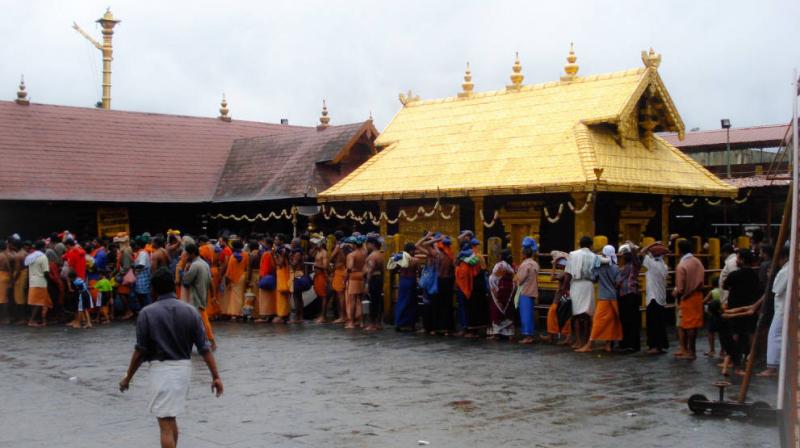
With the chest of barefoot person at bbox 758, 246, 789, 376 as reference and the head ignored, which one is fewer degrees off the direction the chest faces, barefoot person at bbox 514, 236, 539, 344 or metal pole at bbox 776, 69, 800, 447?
the barefoot person

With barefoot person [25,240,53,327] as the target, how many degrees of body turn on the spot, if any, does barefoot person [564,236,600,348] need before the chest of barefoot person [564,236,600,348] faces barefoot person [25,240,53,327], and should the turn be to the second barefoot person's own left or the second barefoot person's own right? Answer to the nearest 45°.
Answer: approximately 90° to the second barefoot person's own left

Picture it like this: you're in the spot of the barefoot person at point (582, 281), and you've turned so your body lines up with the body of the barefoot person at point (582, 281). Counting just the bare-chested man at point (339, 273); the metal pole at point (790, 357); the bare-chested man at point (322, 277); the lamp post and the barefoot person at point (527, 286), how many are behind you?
1

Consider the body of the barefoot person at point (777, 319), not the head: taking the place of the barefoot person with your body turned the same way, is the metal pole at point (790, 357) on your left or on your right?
on your left

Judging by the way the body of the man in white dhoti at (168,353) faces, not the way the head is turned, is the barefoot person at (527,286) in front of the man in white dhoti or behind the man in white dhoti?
in front

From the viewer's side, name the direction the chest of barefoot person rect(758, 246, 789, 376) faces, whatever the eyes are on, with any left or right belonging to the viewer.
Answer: facing to the left of the viewer

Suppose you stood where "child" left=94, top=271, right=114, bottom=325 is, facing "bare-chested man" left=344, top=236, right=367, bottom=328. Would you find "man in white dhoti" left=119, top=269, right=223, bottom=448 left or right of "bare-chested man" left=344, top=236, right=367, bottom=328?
right

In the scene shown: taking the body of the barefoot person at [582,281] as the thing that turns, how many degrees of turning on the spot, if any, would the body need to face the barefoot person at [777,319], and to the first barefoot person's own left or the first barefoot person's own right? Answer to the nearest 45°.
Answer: approximately 135° to the first barefoot person's own right

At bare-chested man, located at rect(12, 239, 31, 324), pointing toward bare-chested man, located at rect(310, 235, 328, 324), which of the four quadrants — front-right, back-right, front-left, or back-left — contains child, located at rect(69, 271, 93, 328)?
front-right

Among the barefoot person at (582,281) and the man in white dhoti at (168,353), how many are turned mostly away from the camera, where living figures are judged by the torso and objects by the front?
2

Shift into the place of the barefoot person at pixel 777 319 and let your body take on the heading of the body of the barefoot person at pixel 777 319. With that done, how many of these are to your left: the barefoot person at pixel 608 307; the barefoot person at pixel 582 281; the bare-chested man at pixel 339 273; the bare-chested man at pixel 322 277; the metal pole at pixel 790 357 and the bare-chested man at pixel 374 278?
1

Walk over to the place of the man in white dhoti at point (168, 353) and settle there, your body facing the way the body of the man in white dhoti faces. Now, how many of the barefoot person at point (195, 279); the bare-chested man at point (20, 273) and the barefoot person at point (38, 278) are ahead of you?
3
